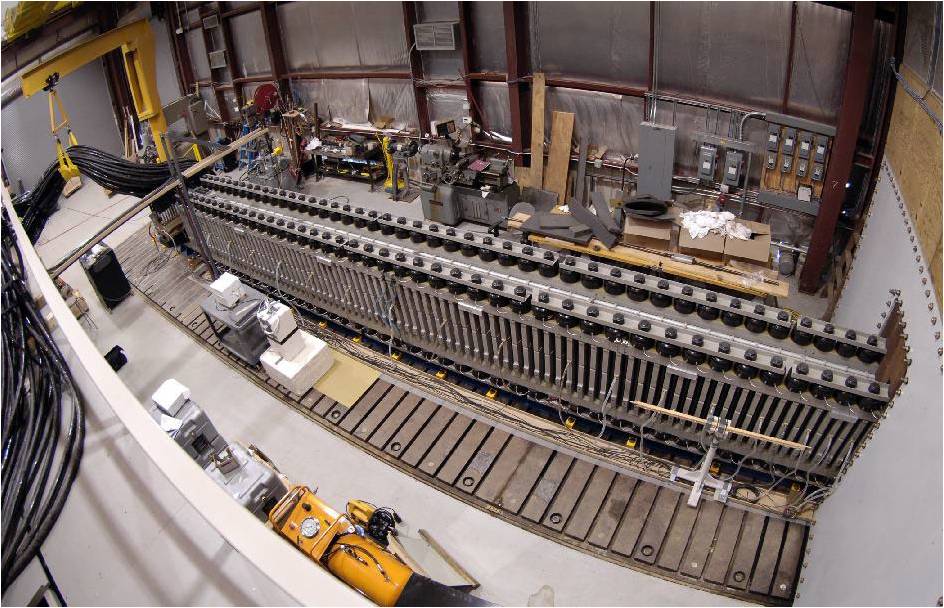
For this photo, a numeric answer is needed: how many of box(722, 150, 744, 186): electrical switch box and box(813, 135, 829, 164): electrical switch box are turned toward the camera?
2

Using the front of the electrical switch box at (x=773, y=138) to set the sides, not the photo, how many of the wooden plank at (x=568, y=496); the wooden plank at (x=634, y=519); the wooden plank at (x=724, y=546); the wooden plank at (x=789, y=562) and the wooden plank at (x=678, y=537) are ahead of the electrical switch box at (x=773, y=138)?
5

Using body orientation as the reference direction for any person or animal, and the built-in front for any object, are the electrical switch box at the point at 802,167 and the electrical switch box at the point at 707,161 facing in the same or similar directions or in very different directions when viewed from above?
same or similar directions

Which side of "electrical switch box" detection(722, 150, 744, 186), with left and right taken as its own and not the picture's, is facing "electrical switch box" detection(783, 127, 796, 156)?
left

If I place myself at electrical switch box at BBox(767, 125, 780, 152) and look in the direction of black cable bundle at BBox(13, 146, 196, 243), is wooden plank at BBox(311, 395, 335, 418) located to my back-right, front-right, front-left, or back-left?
front-left

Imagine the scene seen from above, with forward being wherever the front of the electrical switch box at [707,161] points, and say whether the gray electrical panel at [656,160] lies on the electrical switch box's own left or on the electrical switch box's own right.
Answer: on the electrical switch box's own right

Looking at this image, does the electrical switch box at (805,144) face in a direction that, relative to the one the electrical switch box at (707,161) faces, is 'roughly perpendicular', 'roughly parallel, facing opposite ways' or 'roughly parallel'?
roughly parallel

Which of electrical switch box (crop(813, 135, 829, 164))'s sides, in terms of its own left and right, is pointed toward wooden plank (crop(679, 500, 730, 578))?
front

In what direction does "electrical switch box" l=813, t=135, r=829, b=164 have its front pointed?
toward the camera

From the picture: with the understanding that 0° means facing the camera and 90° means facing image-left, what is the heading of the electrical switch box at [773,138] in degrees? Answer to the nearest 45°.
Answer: approximately 0°

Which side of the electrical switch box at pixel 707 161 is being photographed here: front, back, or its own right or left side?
front

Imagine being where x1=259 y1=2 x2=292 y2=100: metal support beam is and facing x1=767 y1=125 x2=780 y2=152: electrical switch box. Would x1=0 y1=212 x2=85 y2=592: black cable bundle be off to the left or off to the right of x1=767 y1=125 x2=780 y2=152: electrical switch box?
right

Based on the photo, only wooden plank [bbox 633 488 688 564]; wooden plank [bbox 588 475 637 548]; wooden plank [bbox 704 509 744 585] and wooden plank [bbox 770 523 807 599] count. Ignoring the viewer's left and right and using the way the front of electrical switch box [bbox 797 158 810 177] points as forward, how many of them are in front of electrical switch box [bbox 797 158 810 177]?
4

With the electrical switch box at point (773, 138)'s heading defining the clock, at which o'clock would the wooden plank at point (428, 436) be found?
The wooden plank is roughly at 1 o'clock from the electrical switch box.

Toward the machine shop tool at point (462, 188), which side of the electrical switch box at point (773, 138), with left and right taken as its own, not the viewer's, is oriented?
right

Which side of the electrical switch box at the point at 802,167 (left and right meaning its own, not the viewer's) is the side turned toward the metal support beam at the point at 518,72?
right
